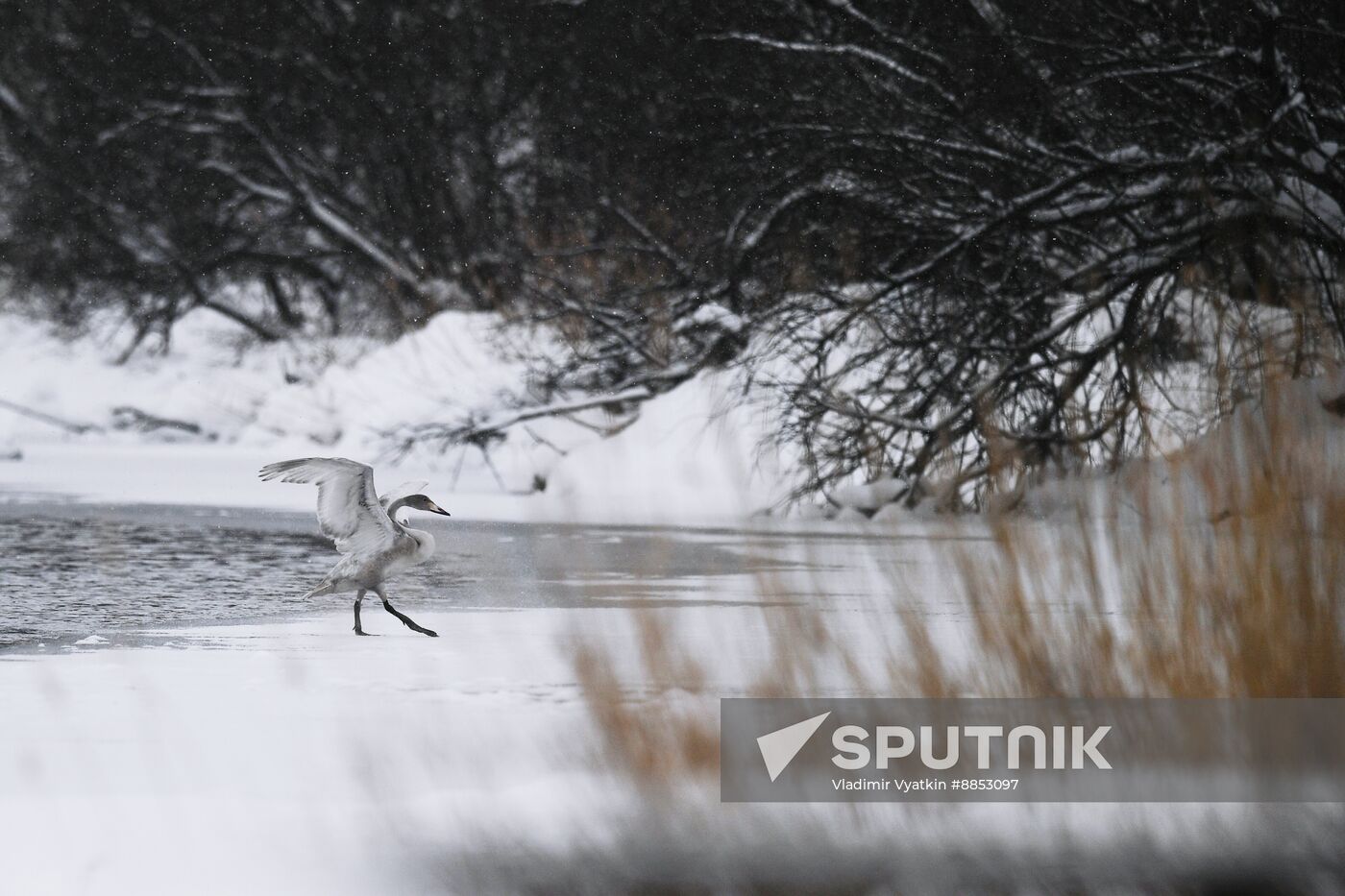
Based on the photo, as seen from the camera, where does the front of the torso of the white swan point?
to the viewer's right
